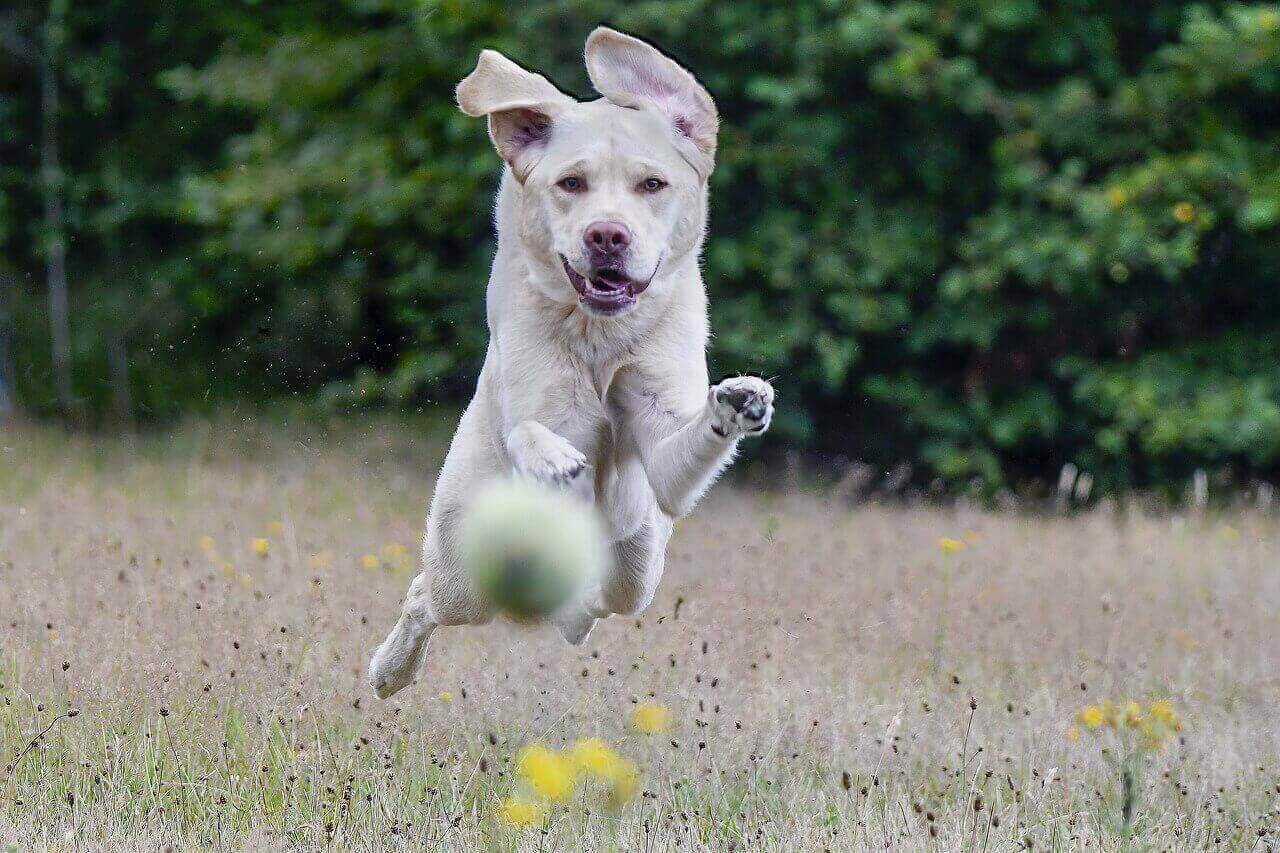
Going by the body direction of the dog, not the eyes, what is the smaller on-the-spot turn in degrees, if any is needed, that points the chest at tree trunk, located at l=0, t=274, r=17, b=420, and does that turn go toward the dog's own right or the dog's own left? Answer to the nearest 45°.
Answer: approximately 135° to the dog's own right

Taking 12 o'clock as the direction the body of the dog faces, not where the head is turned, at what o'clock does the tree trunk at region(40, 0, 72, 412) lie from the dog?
The tree trunk is roughly at 5 o'clock from the dog.

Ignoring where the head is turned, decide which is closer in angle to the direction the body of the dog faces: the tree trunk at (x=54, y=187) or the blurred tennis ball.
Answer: the blurred tennis ball

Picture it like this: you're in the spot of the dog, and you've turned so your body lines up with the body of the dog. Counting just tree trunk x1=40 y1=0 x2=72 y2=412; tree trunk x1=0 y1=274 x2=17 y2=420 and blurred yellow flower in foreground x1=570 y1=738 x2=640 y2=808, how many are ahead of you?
1

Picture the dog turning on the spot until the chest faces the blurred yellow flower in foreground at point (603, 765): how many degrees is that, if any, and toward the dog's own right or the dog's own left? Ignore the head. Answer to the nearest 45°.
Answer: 0° — it already faces it

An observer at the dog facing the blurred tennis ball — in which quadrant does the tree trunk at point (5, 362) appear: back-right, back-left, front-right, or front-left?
back-right

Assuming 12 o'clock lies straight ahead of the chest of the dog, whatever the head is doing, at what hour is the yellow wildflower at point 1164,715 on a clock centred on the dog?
The yellow wildflower is roughly at 10 o'clock from the dog.

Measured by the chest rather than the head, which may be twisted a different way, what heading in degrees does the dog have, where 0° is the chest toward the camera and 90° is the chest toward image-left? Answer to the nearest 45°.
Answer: approximately 0°

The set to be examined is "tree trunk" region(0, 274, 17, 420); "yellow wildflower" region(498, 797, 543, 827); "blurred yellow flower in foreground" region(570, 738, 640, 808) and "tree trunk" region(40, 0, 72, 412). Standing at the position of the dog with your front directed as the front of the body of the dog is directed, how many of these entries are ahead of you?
2

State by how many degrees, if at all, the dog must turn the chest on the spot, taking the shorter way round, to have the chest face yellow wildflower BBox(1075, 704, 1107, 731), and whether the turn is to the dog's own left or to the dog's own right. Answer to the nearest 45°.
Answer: approximately 45° to the dog's own left

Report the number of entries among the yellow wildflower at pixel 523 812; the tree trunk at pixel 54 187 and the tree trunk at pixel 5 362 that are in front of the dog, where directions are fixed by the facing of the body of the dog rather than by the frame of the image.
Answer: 1
